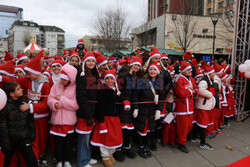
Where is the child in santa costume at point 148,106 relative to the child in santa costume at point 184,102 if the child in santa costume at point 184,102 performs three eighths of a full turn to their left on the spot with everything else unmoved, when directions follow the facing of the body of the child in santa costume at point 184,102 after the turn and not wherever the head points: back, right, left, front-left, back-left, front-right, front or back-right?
back-left

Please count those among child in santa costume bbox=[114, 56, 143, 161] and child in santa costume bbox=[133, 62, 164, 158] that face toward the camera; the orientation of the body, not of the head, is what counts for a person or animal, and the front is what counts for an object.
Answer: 2

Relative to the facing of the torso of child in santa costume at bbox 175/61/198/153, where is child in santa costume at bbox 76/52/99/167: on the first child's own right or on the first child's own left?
on the first child's own right

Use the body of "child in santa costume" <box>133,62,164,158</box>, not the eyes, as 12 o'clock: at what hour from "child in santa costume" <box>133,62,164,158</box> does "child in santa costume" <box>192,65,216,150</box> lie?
"child in santa costume" <box>192,65,216,150</box> is roughly at 8 o'clock from "child in santa costume" <box>133,62,164,158</box>.

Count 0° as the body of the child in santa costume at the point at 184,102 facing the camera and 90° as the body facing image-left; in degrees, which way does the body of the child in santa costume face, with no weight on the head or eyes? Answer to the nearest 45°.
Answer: approximately 315°

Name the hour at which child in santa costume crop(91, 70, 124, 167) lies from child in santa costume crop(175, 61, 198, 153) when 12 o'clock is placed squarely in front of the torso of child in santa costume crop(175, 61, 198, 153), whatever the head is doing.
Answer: child in santa costume crop(91, 70, 124, 167) is roughly at 3 o'clock from child in santa costume crop(175, 61, 198, 153).

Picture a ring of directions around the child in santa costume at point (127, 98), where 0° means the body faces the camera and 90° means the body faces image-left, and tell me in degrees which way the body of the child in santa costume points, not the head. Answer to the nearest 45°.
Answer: approximately 0°

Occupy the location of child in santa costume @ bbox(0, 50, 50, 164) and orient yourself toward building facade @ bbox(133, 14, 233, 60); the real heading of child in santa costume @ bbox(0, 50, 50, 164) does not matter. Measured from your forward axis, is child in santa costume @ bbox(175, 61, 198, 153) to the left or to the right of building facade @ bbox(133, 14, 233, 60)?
right

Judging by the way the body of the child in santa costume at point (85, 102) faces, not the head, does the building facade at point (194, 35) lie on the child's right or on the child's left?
on the child's left

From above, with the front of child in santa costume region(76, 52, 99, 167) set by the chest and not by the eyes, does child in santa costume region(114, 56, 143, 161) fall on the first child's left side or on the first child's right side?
on the first child's left side
